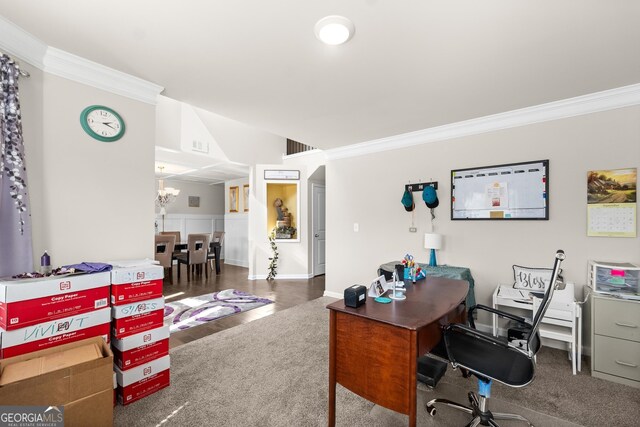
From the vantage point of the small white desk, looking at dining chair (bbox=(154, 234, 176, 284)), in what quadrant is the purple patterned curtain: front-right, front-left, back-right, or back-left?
front-left

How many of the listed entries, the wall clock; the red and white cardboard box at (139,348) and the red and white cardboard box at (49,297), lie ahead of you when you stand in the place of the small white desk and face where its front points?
3

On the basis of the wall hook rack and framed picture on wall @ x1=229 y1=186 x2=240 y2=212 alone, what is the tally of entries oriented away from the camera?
0

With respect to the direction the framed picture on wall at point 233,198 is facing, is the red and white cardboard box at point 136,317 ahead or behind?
ahead

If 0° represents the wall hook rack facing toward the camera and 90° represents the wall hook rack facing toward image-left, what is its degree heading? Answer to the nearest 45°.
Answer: approximately 45°

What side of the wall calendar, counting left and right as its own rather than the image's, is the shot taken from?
front

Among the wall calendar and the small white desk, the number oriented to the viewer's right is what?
0

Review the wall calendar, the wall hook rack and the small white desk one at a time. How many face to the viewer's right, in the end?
0

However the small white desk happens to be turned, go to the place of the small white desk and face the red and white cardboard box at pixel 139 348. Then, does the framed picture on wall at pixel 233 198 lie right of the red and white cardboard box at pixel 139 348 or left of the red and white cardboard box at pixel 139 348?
right

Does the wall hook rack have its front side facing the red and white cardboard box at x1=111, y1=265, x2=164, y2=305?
yes

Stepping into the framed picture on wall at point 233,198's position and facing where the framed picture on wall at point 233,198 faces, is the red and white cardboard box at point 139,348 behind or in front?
in front

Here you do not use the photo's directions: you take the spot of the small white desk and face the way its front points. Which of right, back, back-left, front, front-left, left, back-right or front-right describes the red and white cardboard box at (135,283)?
front

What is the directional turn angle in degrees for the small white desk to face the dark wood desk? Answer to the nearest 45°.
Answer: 0° — it already faces it

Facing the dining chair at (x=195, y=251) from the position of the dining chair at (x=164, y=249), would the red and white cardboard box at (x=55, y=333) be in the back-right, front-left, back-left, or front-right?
back-right

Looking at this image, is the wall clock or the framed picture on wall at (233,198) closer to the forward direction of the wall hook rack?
the wall clock
